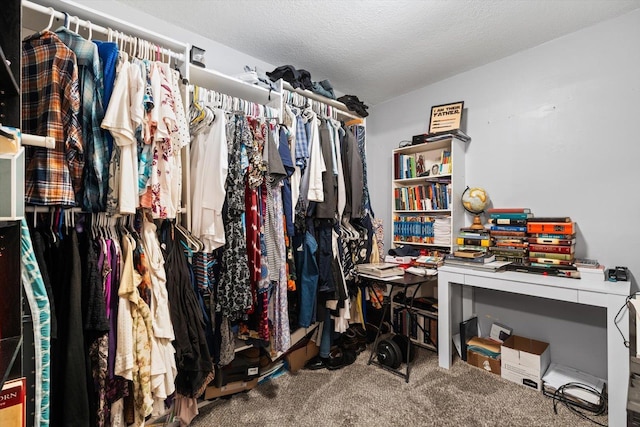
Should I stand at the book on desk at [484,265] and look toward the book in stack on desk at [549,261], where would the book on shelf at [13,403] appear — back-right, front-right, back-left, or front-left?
back-right

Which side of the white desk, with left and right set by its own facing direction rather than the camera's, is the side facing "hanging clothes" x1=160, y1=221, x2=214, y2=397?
front

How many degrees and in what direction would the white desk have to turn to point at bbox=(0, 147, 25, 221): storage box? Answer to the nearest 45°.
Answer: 0° — it already faces it

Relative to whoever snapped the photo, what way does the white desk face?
facing the viewer and to the left of the viewer

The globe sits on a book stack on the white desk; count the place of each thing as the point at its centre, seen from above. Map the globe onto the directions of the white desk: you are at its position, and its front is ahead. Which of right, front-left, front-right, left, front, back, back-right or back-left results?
right

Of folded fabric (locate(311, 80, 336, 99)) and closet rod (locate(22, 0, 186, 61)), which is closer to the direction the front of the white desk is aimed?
the closet rod
